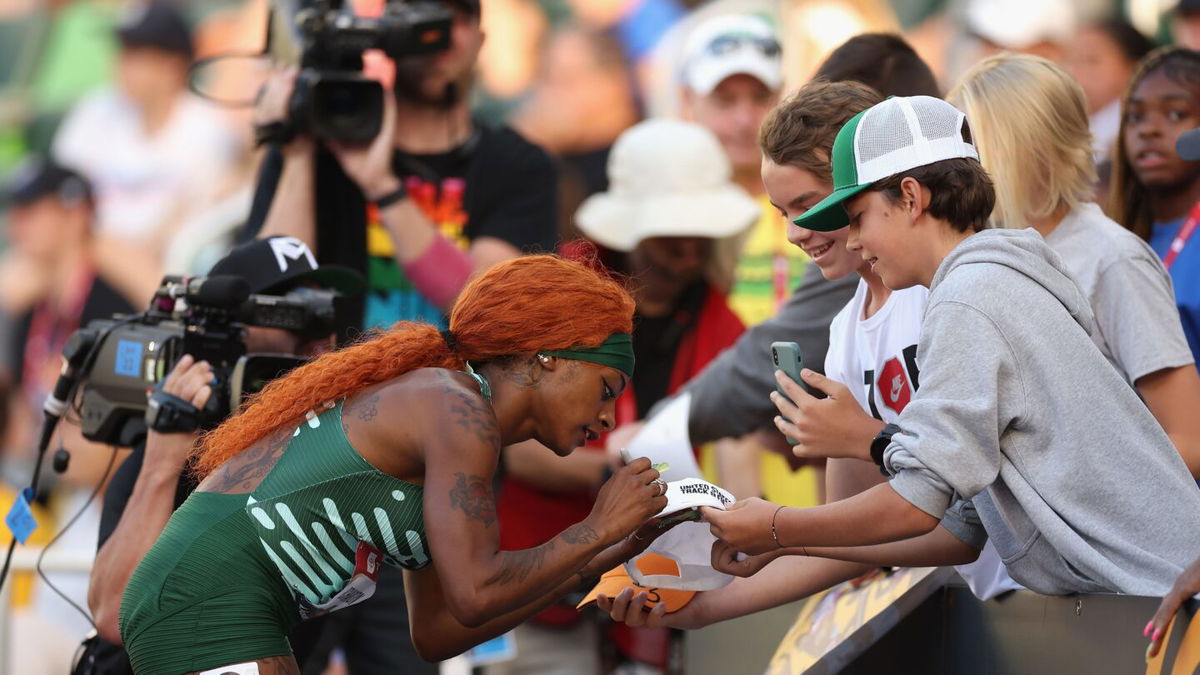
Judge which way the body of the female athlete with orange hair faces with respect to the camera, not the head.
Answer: to the viewer's right

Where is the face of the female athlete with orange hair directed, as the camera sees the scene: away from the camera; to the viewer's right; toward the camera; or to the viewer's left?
to the viewer's right

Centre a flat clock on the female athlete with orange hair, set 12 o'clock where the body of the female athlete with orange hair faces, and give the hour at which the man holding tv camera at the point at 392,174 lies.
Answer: The man holding tv camera is roughly at 9 o'clock from the female athlete with orange hair.

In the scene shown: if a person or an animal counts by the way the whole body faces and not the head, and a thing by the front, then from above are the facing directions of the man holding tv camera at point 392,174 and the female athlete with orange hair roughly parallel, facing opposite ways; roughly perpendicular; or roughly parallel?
roughly perpendicular

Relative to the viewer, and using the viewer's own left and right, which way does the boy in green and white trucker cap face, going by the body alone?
facing to the left of the viewer

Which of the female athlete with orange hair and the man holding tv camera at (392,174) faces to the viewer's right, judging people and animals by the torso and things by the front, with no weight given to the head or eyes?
the female athlete with orange hair

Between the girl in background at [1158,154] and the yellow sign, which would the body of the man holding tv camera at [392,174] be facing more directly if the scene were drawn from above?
the yellow sign

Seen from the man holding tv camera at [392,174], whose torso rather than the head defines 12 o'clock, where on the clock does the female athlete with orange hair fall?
The female athlete with orange hair is roughly at 12 o'clock from the man holding tv camera.

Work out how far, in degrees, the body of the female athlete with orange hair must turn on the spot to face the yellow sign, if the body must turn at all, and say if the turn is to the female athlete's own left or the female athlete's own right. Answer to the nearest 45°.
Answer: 0° — they already face it

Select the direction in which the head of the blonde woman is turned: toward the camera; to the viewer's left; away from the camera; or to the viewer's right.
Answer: away from the camera
